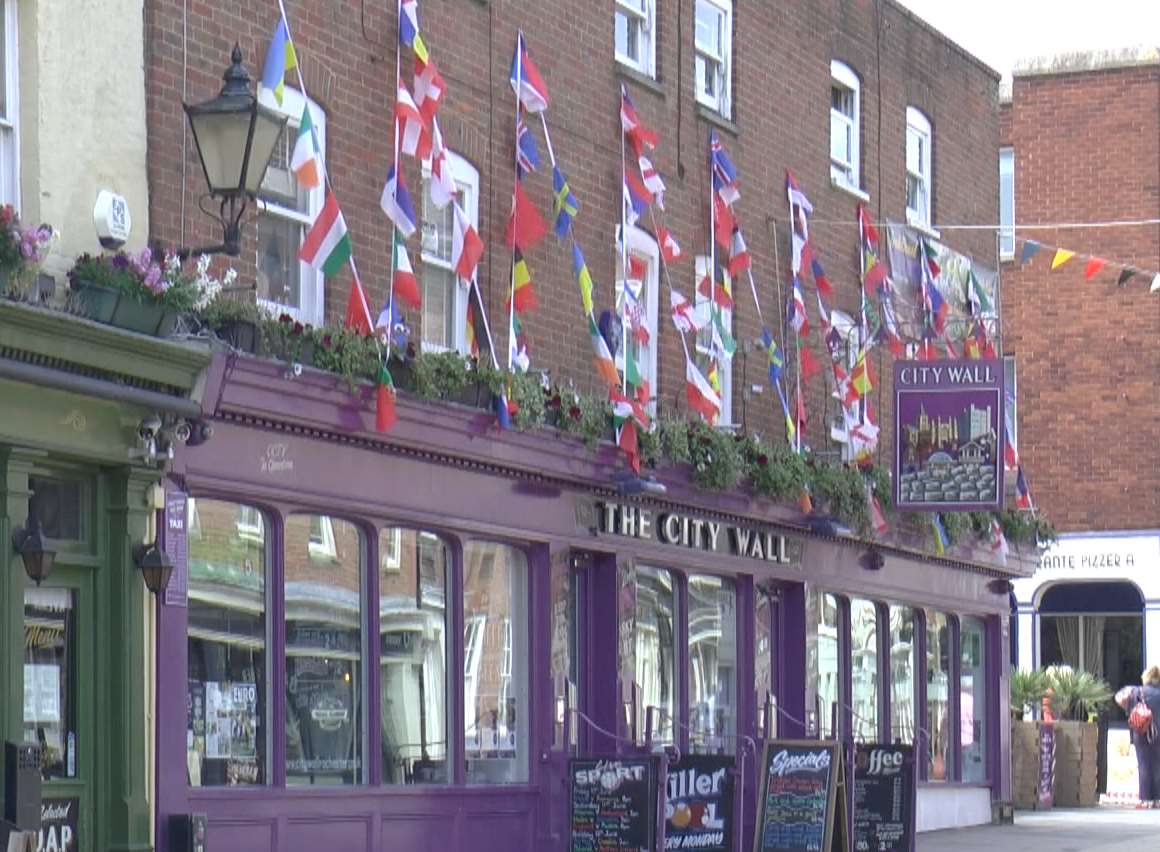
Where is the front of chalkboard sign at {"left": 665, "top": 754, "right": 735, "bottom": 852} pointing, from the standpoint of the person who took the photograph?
facing the viewer

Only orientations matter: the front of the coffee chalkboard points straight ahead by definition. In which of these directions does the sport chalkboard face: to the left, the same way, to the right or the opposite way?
the same way

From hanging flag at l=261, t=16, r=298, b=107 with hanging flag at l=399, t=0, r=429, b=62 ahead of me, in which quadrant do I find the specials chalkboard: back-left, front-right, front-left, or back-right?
front-right

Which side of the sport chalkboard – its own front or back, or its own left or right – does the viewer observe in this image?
front

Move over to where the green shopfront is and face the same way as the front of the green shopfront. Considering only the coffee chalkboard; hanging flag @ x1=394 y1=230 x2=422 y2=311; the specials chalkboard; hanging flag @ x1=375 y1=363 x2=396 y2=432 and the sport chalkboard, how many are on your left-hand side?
5

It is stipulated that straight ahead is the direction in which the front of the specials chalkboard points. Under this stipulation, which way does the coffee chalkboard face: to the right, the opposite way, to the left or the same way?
the same way

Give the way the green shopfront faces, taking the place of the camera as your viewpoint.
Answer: facing the viewer and to the right of the viewer

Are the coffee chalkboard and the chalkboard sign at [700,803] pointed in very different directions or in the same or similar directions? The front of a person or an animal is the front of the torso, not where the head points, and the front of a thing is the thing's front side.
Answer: same or similar directions

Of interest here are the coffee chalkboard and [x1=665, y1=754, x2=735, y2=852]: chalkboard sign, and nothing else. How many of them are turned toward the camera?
2
